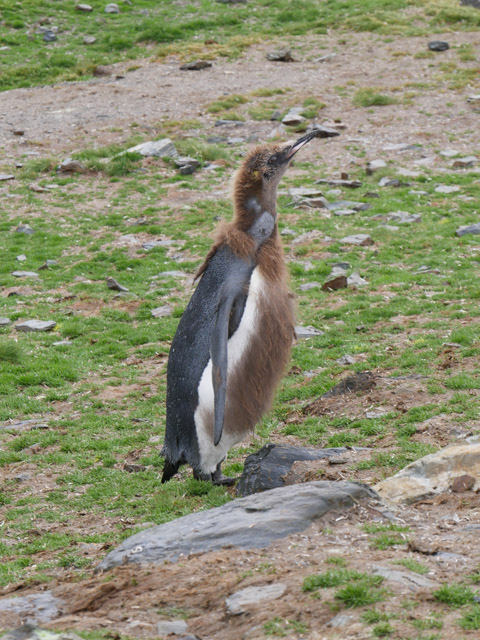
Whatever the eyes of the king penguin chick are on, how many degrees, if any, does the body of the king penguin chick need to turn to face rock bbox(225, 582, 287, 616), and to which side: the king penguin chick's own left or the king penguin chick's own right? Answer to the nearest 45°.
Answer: approximately 90° to the king penguin chick's own right

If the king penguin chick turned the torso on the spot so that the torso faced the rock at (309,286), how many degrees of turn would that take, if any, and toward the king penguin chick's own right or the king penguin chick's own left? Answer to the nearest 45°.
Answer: approximately 90° to the king penguin chick's own left

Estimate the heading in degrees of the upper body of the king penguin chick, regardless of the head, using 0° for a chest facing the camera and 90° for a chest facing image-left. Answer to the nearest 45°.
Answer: approximately 270°

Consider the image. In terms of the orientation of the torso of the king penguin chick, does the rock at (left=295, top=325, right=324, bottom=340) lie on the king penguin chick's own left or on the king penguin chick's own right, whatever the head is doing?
on the king penguin chick's own left
